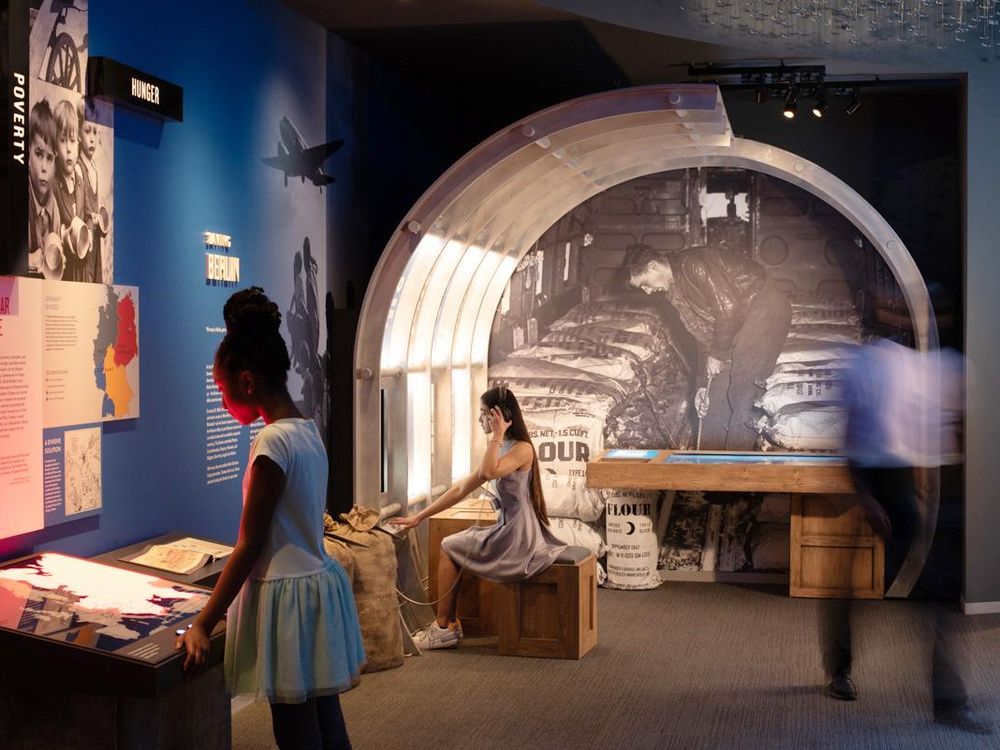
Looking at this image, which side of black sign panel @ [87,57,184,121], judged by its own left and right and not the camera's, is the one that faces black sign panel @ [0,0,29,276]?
right

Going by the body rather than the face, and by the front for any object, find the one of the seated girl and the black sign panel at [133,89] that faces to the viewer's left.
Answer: the seated girl

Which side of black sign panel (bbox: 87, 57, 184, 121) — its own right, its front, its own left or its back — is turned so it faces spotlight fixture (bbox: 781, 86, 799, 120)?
left

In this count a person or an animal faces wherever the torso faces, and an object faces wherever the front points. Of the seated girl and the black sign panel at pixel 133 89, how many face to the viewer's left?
1

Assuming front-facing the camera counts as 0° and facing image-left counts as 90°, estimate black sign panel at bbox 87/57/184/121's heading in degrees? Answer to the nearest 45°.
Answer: approximately 315°

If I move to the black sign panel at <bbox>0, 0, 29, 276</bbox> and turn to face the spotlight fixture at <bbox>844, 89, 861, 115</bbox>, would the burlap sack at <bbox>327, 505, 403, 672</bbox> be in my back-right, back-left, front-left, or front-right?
front-left

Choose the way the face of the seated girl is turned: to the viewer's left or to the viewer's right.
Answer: to the viewer's left

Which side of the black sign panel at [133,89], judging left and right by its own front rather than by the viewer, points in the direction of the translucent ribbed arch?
left

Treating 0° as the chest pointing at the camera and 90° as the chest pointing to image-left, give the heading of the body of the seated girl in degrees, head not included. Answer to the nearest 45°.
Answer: approximately 90°
